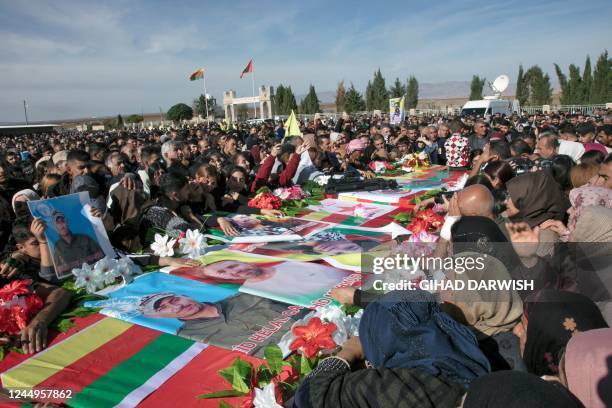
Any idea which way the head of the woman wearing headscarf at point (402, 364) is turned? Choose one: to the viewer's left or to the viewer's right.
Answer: to the viewer's left

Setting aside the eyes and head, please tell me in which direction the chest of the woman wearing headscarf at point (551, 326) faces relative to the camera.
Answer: to the viewer's left

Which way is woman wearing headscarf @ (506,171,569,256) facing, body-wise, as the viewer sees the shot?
to the viewer's left

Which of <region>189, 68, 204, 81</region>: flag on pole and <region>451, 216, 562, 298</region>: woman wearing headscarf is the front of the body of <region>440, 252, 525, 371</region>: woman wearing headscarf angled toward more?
the flag on pole

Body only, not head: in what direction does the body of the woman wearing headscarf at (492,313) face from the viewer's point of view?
to the viewer's left

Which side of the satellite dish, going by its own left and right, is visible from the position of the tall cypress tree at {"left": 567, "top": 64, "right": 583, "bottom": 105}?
back

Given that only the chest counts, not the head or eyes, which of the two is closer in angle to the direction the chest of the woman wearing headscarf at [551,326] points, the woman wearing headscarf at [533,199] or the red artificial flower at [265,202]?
the red artificial flower
